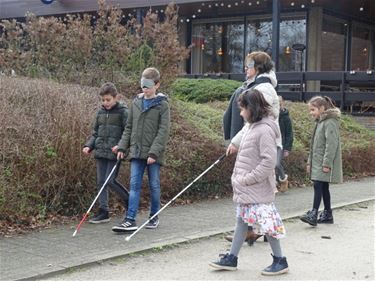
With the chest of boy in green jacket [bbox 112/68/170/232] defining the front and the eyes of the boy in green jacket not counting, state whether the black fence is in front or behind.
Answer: behind

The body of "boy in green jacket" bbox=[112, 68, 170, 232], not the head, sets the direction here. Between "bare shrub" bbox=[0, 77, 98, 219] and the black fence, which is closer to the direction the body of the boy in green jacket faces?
the bare shrub

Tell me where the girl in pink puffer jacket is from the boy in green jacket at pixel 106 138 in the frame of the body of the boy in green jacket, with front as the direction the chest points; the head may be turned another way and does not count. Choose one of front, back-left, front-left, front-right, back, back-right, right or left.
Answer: left

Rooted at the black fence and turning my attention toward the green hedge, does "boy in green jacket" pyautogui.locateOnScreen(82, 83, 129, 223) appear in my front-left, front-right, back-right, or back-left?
front-left

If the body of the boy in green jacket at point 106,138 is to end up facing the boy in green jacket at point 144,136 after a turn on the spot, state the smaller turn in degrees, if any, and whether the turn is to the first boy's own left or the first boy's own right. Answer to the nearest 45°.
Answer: approximately 90° to the first boy's own left

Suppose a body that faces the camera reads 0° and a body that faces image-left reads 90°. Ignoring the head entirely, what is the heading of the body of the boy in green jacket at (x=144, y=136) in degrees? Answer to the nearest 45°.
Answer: approximately 45°

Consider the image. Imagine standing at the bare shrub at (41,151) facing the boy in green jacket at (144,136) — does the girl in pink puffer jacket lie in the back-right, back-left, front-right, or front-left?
front-right

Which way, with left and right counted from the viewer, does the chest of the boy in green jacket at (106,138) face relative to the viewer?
facing the viewer and to the left of the viewer

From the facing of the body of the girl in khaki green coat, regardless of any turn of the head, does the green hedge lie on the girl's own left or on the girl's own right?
on the girl's own right

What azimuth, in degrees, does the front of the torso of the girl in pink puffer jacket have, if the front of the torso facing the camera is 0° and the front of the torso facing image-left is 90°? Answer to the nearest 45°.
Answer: approximately 90°

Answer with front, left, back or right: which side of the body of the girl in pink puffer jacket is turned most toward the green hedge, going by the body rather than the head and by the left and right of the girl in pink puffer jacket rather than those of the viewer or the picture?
right

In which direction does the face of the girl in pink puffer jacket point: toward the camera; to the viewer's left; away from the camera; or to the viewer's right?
to the viewer's left
